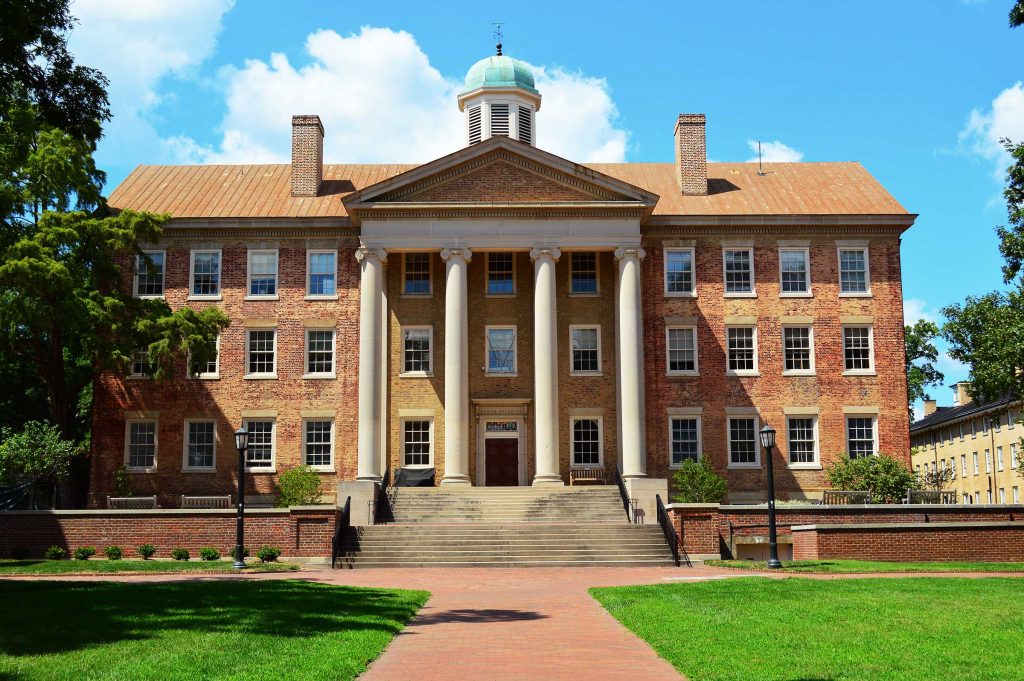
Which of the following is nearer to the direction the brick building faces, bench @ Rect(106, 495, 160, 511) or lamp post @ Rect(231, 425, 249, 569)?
the lamp post

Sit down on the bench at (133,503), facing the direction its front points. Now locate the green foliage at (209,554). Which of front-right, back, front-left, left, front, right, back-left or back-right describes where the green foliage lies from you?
front

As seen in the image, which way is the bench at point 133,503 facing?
toward the camera

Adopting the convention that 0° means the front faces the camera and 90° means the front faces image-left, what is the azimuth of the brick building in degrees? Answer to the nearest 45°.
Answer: approximately 0°

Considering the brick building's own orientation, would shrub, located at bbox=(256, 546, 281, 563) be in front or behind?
in front

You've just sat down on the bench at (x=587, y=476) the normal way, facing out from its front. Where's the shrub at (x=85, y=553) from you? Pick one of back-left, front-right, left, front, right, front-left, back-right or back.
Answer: front-right

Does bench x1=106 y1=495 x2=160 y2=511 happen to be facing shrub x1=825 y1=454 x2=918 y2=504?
no

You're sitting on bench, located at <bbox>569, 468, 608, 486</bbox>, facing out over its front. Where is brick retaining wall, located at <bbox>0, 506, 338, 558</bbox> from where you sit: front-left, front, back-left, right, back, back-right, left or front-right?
front-right

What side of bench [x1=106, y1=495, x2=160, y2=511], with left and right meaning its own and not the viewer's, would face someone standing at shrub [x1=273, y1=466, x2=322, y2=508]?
left

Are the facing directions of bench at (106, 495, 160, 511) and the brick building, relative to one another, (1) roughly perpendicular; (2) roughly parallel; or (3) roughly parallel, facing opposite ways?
roughly parallel

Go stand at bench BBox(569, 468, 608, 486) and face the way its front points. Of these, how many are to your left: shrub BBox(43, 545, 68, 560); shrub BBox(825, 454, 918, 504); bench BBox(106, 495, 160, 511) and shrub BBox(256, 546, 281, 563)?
1

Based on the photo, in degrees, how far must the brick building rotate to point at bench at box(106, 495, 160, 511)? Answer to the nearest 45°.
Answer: approximately 90° to its right

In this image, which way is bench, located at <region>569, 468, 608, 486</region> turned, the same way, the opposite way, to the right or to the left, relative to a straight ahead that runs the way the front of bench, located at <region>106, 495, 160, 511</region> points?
the same way

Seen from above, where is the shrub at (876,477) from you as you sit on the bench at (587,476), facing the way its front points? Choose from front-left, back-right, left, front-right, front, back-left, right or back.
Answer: left

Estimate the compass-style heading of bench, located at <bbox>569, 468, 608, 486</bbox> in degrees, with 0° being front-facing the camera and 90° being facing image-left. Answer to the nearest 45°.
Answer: approximately 0°
